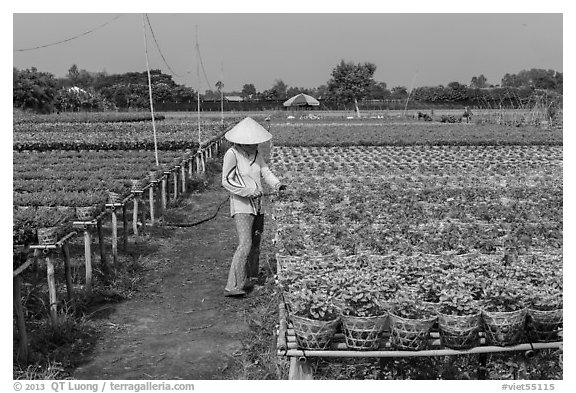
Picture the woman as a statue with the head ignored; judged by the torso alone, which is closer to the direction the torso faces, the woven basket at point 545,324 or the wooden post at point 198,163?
the woven basket

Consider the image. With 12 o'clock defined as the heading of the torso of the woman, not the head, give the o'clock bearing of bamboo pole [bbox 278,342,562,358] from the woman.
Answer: The bamboo pole is roughly at 1 o'clock from the woman.

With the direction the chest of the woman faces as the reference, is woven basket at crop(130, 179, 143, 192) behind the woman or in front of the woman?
behind

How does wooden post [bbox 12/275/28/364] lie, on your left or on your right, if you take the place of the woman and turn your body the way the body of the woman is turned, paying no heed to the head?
on your right

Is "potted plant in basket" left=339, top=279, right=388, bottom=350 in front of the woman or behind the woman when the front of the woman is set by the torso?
in front

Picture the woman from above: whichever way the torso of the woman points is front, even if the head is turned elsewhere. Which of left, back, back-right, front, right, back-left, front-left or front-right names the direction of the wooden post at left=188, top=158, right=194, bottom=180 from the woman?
back-left

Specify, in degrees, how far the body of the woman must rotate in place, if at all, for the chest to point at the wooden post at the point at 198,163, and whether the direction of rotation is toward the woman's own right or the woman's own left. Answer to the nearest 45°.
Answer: approximately 135° to the woman's own left

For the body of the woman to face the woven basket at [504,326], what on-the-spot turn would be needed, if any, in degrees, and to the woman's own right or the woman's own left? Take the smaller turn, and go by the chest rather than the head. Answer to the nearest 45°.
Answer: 0° — they already face it

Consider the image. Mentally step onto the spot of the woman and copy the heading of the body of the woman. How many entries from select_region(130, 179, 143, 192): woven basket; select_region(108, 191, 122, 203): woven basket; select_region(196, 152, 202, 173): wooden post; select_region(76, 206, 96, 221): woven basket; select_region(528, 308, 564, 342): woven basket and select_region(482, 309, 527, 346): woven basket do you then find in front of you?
2

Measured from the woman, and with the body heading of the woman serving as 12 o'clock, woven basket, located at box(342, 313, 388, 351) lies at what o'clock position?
The woven basket is roughly at 1 o'clock from the woman.

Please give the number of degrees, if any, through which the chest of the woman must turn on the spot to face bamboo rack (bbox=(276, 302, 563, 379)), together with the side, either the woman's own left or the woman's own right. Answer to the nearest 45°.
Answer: approximately 45° to the woman's own right

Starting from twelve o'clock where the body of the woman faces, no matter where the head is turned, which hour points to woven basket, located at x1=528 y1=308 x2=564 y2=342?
The woven basket is roughly at 12 o'clock from the woman.

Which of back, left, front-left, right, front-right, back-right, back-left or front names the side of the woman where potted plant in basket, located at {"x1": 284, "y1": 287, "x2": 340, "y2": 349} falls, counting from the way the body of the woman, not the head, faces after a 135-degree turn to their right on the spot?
left

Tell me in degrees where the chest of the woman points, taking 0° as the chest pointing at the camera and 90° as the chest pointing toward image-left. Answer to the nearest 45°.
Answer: approximately 315°

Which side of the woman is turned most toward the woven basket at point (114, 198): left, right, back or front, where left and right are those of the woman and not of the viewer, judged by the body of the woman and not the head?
back

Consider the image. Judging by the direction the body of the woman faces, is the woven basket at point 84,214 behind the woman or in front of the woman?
behind

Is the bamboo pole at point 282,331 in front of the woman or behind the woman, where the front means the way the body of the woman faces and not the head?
in front
